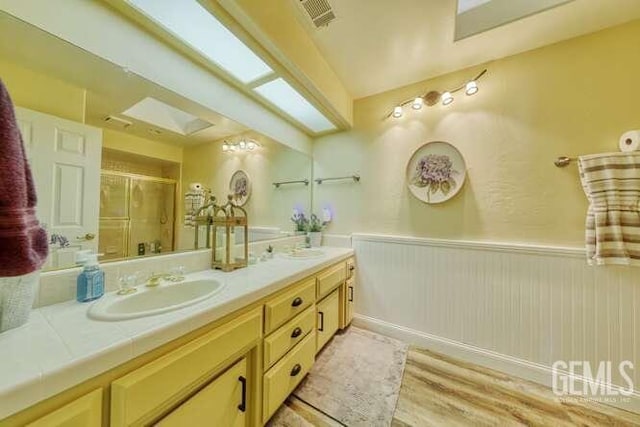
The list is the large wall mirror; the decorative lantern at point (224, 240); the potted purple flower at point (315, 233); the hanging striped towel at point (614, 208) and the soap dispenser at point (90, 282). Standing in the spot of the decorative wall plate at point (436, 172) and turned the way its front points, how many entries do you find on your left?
1

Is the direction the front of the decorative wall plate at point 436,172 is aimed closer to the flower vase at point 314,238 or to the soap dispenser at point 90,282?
the soap dispenser

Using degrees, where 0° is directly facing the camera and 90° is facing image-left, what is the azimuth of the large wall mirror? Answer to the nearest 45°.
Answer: approximately 315°

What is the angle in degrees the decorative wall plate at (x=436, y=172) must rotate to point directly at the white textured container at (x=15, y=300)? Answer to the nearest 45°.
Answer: approximately 45° to its right

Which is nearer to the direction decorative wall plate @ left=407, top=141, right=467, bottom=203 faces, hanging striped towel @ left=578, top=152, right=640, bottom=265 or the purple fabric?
the purple fabric

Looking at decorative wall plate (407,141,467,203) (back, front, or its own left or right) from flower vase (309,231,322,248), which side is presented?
right

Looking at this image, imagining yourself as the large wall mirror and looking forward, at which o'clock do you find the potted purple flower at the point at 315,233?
The potted purple flower is roughly at 10 o'clock from the large wall mirror.

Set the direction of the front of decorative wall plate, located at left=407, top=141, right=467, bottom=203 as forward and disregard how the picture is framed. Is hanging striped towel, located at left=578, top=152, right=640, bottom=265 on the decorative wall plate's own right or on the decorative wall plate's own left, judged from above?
on the decorative wall plate's own left

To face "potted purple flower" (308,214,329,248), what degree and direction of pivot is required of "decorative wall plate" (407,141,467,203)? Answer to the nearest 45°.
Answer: approximately 90° to its right

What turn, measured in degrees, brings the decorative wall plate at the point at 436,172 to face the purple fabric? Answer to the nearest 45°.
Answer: approximately 45° to its right

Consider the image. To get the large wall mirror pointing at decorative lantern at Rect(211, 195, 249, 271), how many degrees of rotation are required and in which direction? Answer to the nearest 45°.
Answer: approximately 45° to its left

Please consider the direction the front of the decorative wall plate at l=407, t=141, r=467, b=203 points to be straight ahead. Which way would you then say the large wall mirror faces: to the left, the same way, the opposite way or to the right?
to the left

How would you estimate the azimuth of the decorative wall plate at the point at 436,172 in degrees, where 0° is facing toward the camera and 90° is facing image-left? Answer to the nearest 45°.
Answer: approximately 0°

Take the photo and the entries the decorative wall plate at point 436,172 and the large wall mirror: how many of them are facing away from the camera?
0

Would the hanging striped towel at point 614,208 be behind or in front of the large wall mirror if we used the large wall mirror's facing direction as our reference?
in front
